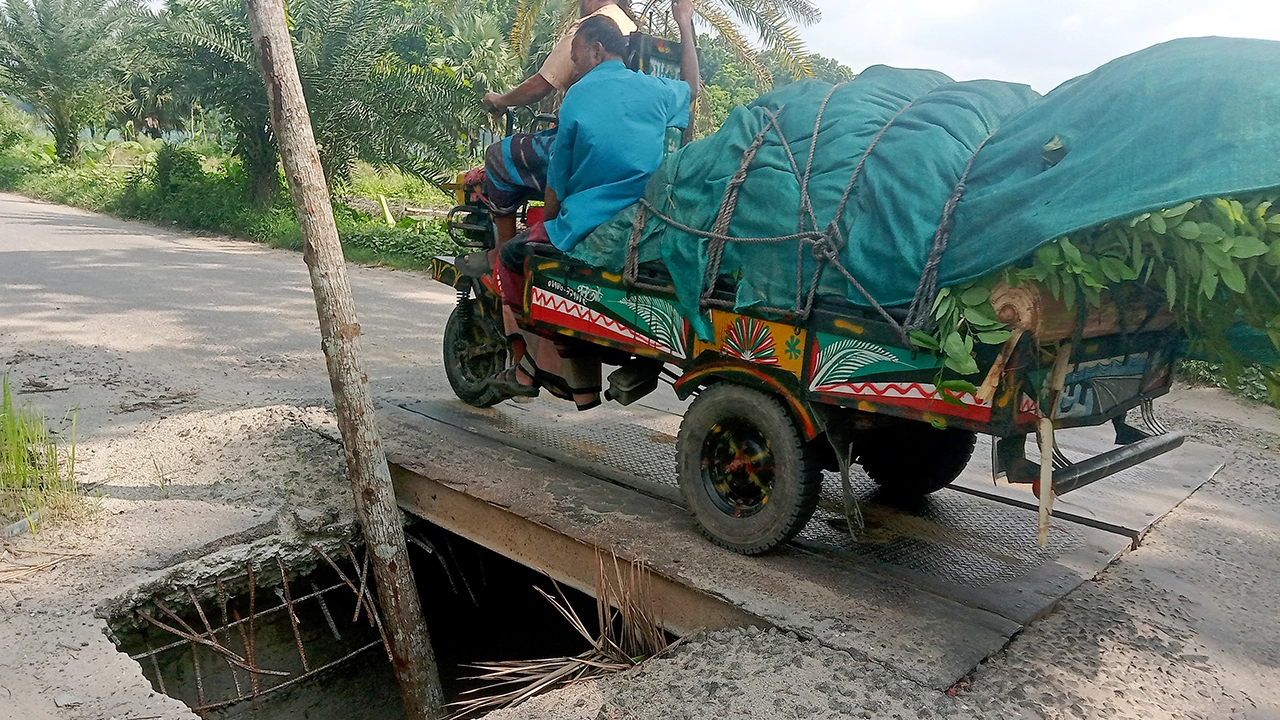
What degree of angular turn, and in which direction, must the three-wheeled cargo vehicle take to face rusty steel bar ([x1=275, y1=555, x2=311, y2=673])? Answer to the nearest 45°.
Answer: approximately 45° to its left

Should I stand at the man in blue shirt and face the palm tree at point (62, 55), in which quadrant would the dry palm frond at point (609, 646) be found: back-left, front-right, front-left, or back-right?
back-left

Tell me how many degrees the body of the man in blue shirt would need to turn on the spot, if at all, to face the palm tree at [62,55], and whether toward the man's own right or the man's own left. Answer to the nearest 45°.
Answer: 0° — they already face it

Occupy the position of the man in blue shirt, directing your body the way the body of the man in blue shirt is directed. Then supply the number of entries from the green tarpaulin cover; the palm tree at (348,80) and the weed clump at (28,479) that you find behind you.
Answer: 1

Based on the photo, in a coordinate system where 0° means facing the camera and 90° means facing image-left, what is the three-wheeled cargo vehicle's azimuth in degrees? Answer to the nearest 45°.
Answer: approximately 135°

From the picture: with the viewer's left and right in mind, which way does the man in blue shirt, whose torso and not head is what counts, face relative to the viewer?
facing away from the viewer and to the left of the viewer

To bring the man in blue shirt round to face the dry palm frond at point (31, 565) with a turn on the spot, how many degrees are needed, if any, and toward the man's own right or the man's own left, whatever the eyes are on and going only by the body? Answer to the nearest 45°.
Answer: approximately 45° to the man's own left

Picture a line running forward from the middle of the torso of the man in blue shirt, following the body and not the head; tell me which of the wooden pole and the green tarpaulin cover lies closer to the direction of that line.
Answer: the wooden pole

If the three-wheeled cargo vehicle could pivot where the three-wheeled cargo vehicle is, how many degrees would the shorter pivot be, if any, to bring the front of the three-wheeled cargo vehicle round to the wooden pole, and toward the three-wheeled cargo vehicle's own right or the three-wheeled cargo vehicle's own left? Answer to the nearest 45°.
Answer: approximately 45° to the three-wheeled cargo vehicle's own left
